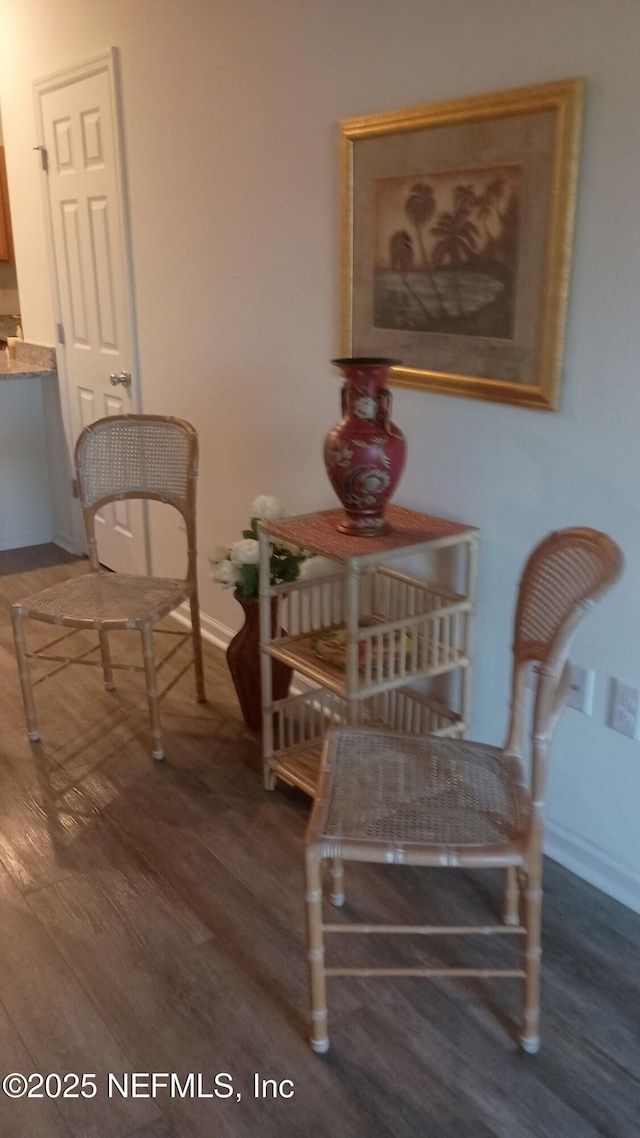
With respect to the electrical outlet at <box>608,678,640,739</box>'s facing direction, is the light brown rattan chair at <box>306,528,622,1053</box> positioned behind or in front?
in front

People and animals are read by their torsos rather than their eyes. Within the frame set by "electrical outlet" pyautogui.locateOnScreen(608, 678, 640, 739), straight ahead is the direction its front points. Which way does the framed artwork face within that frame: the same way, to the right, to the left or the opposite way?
the same way

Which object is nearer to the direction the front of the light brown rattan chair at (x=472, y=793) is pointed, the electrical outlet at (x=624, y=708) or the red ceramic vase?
the red ceramic vase

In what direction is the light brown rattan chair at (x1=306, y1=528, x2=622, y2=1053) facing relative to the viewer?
to the viewer's left

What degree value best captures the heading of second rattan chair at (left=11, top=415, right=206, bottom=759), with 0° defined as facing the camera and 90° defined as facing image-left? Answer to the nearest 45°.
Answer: approximately 45°

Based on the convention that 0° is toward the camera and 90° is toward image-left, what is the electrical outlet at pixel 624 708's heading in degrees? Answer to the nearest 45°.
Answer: approximately 45°

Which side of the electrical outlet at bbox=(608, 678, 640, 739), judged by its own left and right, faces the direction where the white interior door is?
right

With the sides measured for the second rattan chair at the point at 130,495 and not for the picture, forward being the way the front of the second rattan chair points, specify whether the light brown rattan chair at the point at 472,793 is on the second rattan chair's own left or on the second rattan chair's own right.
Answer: on the second rattan chair's own left

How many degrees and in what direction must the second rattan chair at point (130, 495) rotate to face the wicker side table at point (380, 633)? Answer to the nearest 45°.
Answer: approximately 90° to its left

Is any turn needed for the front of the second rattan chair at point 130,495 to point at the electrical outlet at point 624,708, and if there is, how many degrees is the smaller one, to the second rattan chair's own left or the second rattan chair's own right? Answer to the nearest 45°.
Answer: approximately 90° to the second rattan chair's own left

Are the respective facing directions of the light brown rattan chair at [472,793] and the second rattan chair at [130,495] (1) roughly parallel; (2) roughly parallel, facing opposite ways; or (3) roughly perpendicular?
roughly perpendicular

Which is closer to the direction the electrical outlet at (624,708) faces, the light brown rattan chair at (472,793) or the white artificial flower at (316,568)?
the light brown rattan chair

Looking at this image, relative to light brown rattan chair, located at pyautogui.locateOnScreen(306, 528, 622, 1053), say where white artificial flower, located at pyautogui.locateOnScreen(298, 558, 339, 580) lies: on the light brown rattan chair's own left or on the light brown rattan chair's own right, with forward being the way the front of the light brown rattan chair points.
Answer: on the light brown rattan chair's own right

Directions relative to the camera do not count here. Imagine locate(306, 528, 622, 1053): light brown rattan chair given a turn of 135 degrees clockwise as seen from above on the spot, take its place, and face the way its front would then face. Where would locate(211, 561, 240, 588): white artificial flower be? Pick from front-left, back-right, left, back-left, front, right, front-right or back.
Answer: left

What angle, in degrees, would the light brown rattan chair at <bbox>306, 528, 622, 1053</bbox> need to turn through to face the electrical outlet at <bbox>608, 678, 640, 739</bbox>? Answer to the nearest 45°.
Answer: approximately 135° to its right

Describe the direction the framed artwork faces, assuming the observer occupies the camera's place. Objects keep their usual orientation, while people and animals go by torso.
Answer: facing the viewer and to the left of the viewer

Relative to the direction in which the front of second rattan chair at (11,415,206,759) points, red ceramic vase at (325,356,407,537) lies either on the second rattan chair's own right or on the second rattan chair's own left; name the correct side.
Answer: on the second rattan chair's own left

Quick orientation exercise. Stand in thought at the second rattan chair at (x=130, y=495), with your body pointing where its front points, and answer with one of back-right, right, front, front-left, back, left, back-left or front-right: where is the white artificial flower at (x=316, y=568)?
left
